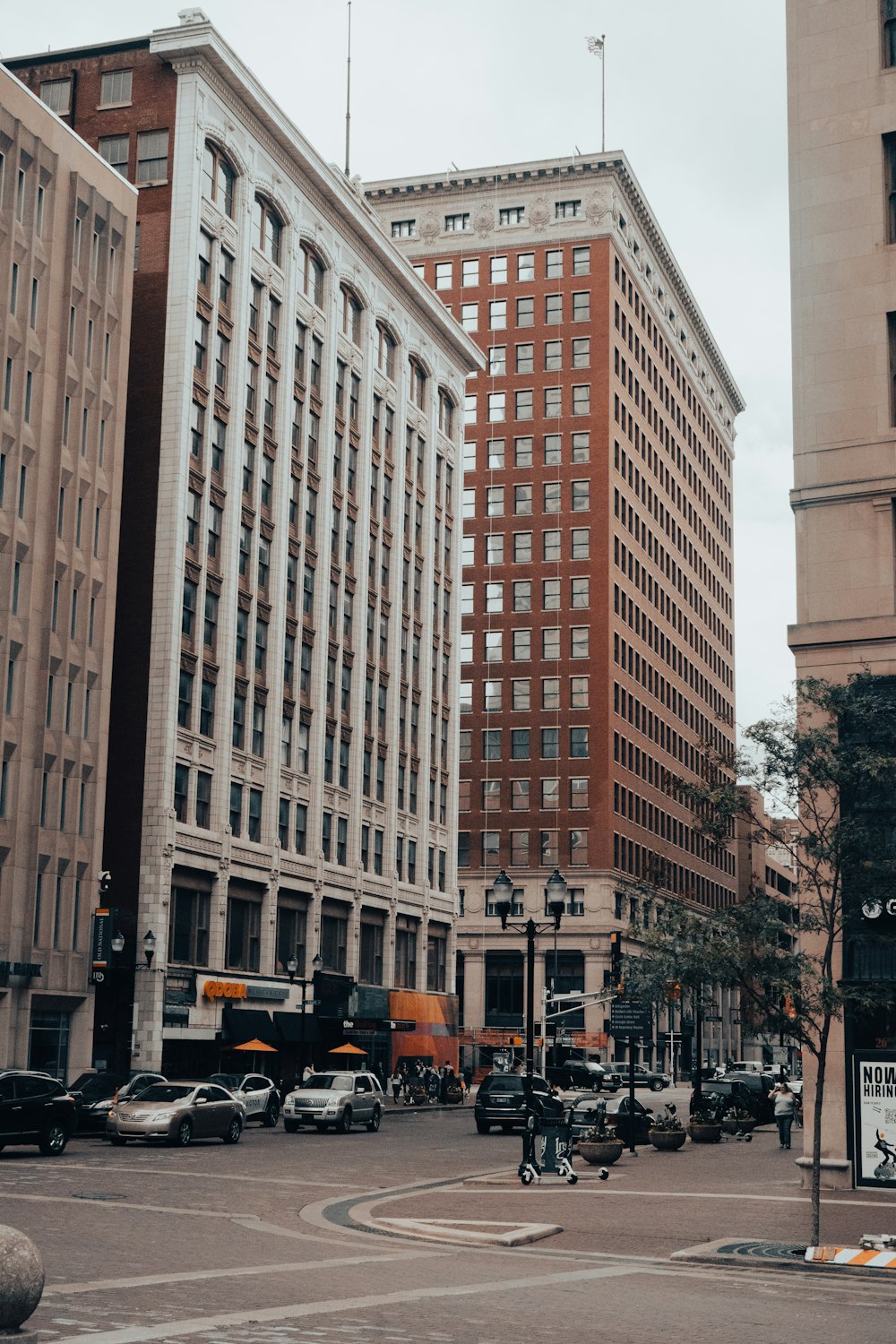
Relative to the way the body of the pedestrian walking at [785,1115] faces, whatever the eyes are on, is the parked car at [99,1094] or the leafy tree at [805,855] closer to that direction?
the leafy tree

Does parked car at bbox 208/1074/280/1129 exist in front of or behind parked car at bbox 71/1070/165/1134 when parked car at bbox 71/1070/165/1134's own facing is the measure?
behind

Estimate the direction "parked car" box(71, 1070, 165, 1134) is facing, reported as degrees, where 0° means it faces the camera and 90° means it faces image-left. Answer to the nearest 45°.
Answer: approximately 45°

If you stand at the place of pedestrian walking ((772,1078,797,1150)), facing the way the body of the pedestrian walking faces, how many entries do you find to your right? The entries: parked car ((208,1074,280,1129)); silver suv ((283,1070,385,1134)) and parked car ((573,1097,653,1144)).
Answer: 3

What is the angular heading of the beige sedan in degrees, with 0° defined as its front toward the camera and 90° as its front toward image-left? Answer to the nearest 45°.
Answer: approximately 45°

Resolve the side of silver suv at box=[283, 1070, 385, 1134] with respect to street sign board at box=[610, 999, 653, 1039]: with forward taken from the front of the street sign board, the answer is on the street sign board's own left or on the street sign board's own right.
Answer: on the street sign board's own right

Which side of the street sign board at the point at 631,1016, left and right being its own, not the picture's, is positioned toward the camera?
front

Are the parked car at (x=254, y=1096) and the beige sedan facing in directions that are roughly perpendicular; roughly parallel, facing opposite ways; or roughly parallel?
roughly parallel

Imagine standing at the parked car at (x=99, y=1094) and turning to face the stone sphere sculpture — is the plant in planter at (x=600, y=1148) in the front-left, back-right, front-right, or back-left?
front-left

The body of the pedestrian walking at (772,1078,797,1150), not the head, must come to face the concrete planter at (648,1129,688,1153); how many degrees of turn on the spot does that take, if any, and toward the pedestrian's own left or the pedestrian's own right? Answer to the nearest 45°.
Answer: approximately 45° to the pedestrian's own right

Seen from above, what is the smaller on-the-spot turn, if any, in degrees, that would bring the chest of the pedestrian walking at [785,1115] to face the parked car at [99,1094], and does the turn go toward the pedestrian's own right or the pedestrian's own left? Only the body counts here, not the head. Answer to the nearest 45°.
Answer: approximately 90° to the pedestrian's own right

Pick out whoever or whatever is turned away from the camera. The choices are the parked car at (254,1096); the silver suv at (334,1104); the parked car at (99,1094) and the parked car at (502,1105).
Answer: the parked car at (502,1105)

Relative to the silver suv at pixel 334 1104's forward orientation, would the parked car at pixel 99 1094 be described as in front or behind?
in front

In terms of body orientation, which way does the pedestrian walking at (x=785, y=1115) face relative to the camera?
toward the camera

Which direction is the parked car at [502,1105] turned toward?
away from the camera

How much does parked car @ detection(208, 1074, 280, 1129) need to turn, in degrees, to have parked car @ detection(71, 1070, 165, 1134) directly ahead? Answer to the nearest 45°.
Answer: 0° — it already faces it
